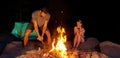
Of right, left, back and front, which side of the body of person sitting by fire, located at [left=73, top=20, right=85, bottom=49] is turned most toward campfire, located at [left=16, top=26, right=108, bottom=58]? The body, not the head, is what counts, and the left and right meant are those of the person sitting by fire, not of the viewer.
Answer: front

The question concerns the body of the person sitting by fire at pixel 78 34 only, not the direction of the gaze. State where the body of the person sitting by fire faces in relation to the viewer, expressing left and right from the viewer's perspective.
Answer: facing the viewer and to the left of the viewer

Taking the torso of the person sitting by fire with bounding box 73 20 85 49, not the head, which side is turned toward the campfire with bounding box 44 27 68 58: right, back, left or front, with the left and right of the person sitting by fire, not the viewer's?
front
